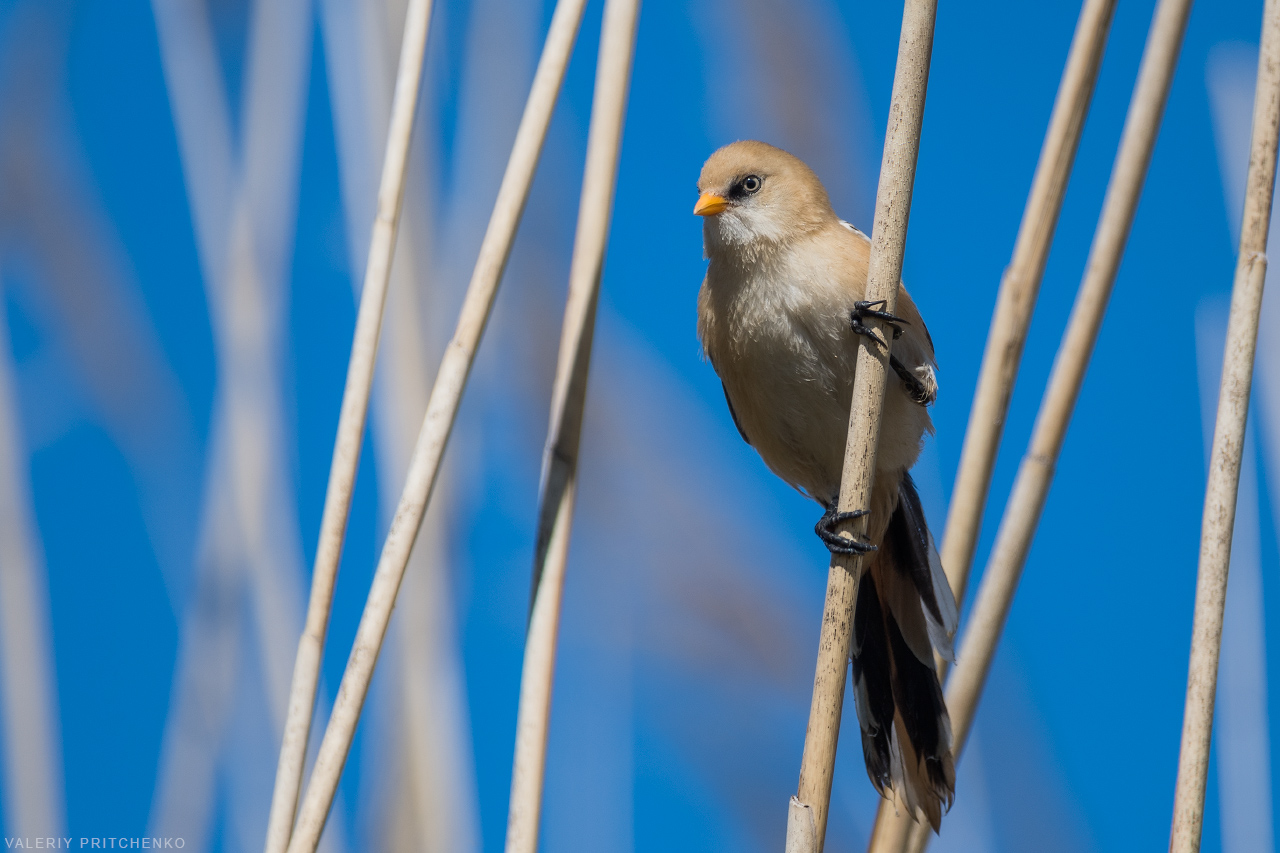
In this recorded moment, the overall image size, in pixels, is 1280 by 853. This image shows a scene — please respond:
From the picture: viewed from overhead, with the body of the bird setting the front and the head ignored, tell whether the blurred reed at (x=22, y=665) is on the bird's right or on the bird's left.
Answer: on the bird's right

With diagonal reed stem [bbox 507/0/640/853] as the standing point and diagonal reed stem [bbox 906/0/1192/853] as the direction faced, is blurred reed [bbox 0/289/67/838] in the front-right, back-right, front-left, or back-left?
back-left

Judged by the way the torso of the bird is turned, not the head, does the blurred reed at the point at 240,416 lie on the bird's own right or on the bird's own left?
on the bird's own right

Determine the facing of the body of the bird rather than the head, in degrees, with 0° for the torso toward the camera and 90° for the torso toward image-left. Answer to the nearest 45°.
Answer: approximately 45°
